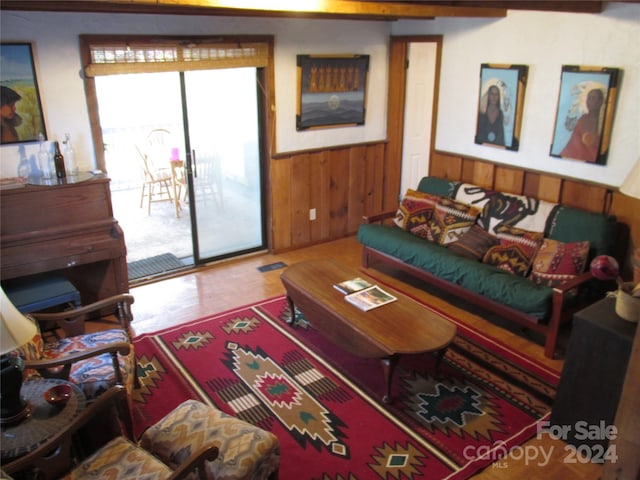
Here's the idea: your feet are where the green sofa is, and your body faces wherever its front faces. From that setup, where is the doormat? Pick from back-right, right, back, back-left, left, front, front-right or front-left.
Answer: front-right

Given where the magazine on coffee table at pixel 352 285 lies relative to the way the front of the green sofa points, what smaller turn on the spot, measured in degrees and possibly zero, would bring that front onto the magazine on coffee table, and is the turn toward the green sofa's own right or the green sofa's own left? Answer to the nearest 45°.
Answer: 0° — it already faces it

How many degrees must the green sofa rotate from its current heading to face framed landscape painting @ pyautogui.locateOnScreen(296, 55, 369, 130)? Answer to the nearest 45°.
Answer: approximately 90° to its right

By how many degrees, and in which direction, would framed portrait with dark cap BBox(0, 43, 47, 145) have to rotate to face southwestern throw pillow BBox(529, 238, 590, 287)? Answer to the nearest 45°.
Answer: approximately 45° to its left

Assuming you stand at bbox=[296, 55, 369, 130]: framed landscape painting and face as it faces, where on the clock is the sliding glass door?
The sliding glass door is roughly at 4 o'clock from the framed landscape painting.

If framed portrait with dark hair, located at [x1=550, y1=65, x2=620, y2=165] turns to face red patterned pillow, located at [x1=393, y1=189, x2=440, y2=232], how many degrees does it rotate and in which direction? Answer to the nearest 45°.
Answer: approximately 45° to its right

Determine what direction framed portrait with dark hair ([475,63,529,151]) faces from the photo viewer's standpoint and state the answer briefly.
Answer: facing the viewer and to the left of the viewer

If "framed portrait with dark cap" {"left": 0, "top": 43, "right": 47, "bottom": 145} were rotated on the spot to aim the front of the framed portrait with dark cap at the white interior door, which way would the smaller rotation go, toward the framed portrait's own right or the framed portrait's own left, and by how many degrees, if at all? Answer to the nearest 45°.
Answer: approximately 90° to the framed portrait's own left

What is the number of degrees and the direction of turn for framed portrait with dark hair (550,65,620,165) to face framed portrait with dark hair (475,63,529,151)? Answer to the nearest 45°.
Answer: approximately 90° to its right

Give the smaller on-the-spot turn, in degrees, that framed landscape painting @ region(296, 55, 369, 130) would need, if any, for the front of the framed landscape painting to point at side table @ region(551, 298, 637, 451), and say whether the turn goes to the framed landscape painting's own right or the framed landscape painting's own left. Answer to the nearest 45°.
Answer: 0° — it already faces it

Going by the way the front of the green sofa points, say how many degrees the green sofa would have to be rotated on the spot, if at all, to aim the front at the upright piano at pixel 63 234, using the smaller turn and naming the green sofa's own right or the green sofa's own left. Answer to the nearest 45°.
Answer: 0° — it already faces it
